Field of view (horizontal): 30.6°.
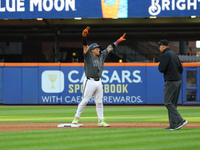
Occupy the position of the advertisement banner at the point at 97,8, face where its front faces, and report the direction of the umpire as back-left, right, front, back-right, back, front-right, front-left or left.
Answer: front

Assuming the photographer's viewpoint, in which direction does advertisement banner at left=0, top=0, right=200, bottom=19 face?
facing the viewer
